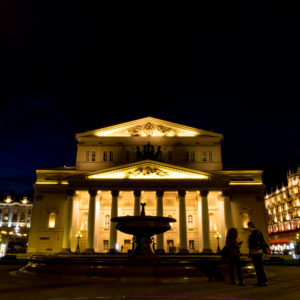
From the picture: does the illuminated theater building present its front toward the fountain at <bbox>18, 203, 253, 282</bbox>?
yes

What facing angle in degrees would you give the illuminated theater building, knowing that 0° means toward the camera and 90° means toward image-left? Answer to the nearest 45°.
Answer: approximately 0°

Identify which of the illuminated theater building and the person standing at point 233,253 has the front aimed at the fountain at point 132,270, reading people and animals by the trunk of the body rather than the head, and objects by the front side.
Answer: the illuminated theater building

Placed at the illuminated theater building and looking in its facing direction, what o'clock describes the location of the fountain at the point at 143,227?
The fountain is roughly at 12 o'clock from the illuminated theater building.

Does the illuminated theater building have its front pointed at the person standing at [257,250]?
yes

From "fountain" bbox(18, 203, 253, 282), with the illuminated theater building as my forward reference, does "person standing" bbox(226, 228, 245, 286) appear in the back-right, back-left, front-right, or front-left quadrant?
back-right

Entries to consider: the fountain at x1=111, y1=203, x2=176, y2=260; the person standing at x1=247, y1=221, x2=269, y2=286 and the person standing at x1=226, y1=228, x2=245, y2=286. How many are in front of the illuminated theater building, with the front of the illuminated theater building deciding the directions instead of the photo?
3
